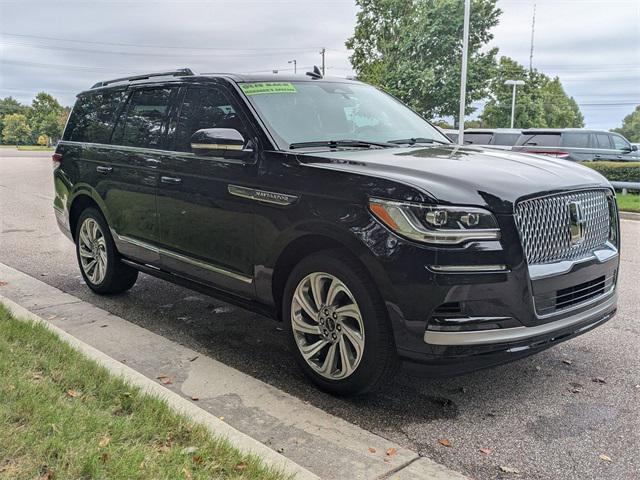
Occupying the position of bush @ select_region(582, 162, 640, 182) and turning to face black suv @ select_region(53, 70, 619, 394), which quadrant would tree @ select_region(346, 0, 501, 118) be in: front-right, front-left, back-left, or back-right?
back-right

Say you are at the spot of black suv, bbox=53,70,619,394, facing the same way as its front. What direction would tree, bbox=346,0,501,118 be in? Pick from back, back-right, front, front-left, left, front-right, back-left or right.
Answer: back-left

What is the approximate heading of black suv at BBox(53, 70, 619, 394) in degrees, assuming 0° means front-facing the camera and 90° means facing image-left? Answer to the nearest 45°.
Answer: approximately 315°

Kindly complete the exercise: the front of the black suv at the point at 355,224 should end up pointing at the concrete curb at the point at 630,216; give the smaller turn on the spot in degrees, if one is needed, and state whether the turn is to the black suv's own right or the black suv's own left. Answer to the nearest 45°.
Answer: approximately 90° to the black suv's own left

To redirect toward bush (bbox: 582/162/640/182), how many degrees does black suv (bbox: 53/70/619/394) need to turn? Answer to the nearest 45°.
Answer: approximately 90° to its left
